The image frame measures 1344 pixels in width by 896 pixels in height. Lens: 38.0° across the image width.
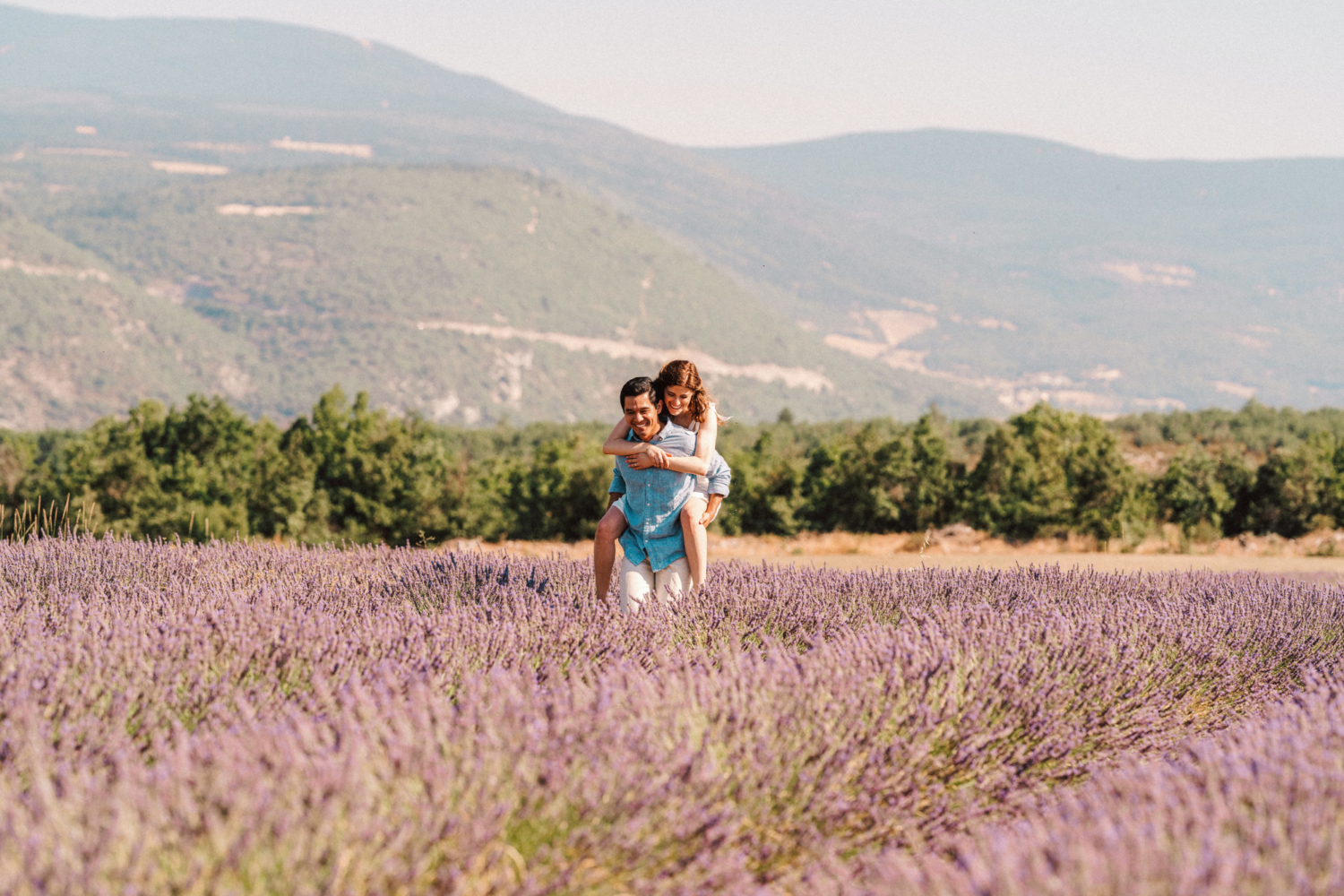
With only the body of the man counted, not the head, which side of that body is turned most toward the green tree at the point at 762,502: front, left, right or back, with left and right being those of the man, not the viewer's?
back

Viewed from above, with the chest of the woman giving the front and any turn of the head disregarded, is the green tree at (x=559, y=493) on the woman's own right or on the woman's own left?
on the woman's own right

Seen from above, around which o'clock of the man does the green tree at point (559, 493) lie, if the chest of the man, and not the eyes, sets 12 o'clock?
The green tree is roughly at 6 o'clock from the man.

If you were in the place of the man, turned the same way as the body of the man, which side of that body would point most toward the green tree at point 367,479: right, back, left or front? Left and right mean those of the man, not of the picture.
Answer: back

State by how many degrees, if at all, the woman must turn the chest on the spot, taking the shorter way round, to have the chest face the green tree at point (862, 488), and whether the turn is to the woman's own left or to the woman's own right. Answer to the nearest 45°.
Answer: approximately 135° to the woman's own right

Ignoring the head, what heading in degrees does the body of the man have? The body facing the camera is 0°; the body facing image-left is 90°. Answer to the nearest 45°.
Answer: approximately 0°

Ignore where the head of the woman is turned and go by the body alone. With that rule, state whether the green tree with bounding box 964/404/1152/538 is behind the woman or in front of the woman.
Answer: behind

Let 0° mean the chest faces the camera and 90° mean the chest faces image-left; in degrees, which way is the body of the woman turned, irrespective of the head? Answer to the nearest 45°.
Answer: approximately 45°

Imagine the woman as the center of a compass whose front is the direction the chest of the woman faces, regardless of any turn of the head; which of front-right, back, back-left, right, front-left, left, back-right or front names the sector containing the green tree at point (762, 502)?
back-right

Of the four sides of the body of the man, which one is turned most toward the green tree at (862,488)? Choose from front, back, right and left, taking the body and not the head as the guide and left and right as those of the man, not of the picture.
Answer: back
